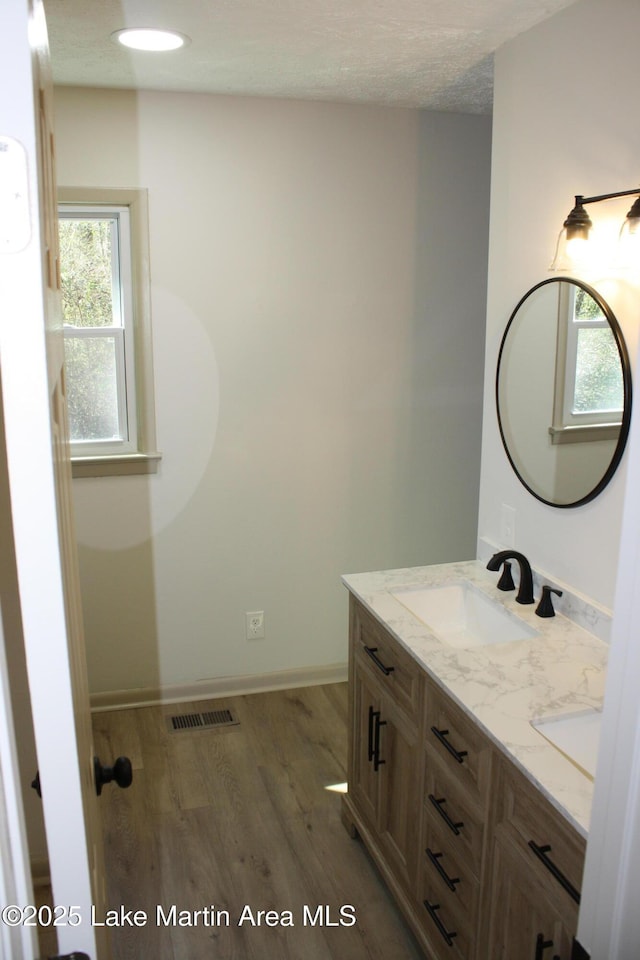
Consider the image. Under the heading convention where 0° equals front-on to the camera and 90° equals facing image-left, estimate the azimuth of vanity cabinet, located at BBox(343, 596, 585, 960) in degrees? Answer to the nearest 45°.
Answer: approximately 45°

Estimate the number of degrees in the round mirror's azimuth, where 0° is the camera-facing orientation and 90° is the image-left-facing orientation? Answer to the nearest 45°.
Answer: approximately 45°

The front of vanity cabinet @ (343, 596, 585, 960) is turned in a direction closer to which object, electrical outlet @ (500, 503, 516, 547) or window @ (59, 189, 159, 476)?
the window

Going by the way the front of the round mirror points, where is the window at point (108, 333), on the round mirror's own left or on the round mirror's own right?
on the round mirror's own right
